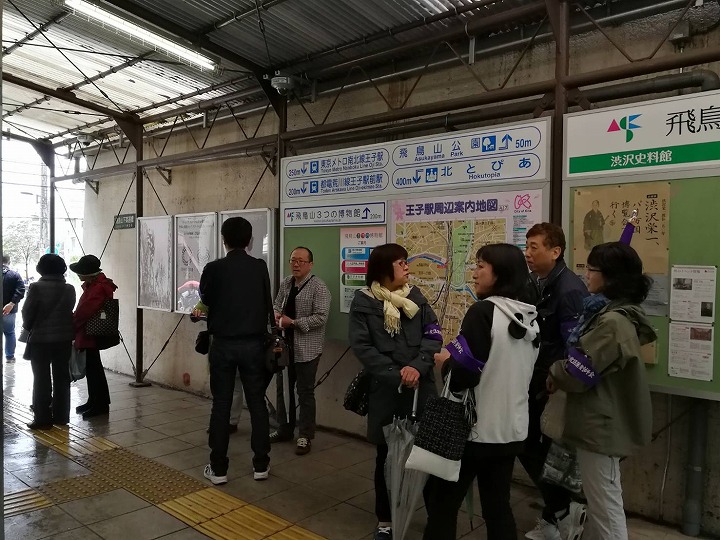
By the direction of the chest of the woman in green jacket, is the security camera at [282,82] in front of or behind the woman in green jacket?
in front

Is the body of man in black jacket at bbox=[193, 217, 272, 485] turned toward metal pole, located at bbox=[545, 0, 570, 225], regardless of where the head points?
no

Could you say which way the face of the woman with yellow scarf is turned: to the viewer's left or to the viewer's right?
to the viewer's right

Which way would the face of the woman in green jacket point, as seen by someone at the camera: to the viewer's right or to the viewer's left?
to the viewer's left

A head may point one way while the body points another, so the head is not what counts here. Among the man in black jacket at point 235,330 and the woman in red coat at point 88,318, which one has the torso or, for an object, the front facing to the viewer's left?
the woman in red coat

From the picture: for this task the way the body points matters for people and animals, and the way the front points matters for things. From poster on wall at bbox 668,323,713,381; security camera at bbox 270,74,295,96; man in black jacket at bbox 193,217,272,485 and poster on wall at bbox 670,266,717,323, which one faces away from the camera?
the man in black jacket

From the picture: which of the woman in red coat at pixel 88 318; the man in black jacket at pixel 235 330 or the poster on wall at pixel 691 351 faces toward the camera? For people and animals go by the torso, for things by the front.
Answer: the poster on wall

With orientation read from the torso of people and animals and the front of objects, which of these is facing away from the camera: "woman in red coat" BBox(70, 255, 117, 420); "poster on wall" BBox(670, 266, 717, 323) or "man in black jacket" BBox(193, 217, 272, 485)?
the man in black jacket

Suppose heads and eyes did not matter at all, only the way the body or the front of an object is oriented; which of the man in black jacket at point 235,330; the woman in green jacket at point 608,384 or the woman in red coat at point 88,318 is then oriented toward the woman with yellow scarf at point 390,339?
the woman in green jacket

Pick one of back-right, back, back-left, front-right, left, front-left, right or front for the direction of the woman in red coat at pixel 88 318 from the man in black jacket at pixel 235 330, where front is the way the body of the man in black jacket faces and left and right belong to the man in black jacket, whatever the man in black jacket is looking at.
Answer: front-left

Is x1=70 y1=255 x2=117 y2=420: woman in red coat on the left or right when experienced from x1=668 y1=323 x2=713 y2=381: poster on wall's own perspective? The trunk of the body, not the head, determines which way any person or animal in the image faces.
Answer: on its right

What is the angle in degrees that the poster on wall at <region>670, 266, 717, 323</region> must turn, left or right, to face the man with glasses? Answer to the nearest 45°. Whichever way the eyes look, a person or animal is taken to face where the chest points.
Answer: approximately 90° to its right

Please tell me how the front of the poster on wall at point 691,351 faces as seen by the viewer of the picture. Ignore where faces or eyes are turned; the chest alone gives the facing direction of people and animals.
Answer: facing the viewer

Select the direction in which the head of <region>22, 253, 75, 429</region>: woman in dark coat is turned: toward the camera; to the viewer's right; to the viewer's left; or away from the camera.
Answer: away from the camera

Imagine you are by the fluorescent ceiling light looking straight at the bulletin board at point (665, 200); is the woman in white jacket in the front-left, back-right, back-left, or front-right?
front-right

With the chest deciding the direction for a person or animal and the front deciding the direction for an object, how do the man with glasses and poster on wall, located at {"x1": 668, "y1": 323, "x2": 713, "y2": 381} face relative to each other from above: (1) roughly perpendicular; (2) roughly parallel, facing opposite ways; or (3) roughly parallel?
roughly parallel

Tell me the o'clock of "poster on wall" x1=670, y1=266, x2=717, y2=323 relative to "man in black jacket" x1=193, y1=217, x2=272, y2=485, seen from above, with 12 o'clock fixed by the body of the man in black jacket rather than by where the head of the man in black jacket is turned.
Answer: The poster on wall is roughly at 4 o'clock from the man in black jacket.

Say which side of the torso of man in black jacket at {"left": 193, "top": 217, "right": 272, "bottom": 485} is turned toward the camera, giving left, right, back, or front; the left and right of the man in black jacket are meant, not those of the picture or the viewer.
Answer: back

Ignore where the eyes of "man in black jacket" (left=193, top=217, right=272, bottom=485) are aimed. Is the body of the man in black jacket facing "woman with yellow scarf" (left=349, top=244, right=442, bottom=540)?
no
